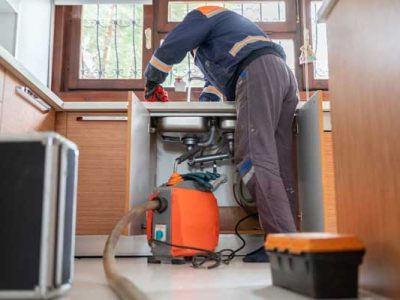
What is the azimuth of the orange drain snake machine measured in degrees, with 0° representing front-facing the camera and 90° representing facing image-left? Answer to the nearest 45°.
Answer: approximately 45°

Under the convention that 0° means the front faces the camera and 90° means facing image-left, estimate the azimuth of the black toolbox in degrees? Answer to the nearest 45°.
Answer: approximately 45°

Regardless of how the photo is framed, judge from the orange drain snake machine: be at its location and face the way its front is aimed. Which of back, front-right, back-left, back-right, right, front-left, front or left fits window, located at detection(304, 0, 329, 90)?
back

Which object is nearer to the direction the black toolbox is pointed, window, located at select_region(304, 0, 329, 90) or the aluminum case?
the aluminum case

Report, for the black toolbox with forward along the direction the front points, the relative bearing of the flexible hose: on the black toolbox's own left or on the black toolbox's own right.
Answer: on the black toolbox's own right

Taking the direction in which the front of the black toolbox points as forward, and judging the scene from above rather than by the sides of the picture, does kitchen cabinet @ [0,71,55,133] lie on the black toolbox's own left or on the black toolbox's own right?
on the black toolbox's own right
